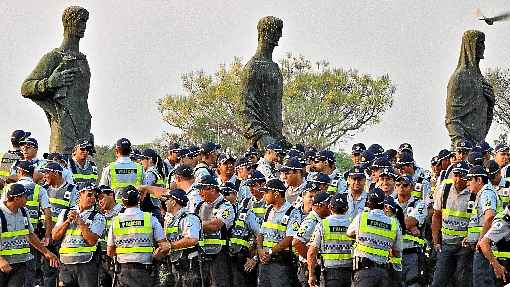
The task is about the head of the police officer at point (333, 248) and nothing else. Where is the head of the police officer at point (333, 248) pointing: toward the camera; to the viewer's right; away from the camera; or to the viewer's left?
away from the camera

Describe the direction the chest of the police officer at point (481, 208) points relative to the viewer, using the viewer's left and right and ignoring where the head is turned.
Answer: facing to the left of the viewer

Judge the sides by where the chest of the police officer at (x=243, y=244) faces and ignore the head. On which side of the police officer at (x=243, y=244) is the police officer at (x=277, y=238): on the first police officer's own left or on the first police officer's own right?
on the first police officer's own left

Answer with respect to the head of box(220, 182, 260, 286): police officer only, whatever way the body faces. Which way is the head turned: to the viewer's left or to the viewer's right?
to the viewer's left

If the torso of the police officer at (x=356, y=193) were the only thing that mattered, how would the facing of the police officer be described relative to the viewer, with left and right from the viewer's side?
facing the viewer

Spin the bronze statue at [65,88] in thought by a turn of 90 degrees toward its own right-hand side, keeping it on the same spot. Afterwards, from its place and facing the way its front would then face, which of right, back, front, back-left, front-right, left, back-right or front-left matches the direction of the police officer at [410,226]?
left

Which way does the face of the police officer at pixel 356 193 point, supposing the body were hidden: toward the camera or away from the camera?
toward the camera

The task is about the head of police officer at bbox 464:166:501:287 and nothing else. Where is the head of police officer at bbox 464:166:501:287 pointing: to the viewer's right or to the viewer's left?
to the viewer's left

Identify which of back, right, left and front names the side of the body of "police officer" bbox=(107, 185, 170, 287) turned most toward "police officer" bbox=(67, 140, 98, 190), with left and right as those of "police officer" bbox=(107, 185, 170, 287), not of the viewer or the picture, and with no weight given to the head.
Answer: front

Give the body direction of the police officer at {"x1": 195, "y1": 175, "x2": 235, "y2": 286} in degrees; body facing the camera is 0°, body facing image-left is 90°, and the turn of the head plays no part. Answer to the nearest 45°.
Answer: approximately 45°

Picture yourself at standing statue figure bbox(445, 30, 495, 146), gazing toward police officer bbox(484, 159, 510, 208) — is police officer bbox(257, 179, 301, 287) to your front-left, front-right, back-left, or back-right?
front-right
